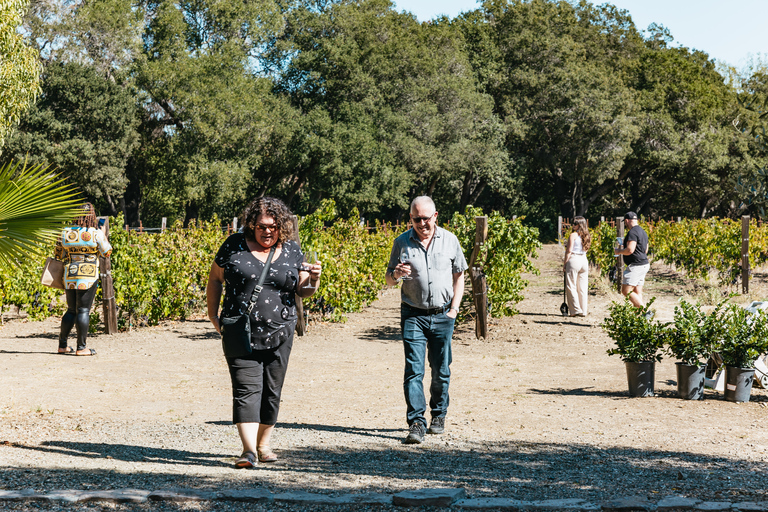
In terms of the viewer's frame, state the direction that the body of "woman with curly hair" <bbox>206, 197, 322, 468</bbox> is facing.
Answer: toward the camera

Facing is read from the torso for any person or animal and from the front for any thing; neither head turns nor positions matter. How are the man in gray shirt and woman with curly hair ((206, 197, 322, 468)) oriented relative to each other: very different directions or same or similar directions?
same or similar directions

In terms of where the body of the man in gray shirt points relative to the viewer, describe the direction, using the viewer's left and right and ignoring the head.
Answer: facing the viewer

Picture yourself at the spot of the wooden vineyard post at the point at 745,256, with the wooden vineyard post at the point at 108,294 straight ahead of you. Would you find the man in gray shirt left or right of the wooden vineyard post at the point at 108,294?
left

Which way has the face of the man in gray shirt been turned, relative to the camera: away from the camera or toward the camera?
toward the camera

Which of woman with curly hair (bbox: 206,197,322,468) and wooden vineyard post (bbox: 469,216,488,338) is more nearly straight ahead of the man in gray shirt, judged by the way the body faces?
the woman with curly hair

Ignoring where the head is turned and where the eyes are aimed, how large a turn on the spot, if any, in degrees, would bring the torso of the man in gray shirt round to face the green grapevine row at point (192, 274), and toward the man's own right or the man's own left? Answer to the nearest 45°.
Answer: approximately 135° to the man's own right

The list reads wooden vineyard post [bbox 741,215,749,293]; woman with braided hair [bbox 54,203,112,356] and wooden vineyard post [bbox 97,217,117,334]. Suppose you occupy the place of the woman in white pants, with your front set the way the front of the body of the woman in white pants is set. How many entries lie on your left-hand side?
2

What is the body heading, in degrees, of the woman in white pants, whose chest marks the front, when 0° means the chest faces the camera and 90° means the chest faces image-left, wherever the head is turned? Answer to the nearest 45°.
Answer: approximately 135°

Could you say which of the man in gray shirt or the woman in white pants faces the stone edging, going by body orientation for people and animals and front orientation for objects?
the man in gray shirt

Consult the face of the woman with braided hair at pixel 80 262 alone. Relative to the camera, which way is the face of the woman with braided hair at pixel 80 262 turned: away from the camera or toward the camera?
away from the camera

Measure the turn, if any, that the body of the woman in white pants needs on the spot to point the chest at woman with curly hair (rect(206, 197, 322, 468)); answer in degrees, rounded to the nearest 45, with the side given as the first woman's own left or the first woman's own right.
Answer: approximately 135° to the first woman's own left

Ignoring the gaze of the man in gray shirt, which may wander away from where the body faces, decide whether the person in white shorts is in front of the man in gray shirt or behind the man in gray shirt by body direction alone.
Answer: behind

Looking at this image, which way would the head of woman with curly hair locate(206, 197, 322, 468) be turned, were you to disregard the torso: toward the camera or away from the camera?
toward the camera

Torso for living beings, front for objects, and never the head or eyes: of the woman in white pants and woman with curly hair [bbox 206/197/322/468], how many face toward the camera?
1

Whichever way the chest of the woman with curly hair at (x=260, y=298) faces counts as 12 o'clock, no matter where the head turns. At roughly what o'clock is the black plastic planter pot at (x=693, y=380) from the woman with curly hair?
The black plastic planter pot is roughly at 8 o'clock from the woman with curly hair.
